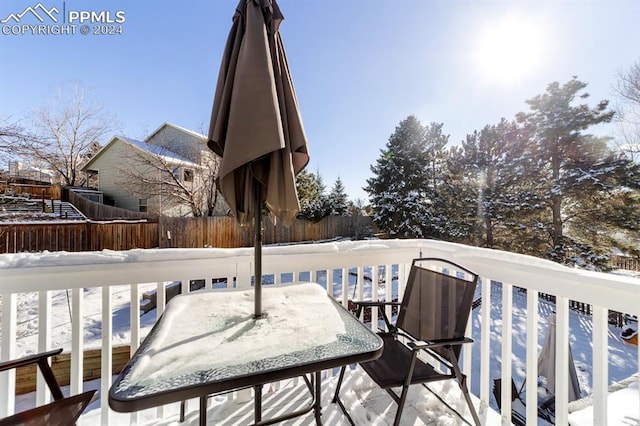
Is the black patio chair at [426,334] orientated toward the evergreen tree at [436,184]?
no

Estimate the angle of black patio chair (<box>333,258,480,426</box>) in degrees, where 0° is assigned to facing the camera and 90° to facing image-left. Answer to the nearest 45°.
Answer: approximately 45°

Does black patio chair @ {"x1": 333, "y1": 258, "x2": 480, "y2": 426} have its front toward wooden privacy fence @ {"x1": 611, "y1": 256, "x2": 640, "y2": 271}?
no

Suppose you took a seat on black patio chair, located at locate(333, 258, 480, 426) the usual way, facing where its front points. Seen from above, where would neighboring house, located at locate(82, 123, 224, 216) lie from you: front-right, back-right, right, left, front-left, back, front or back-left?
right

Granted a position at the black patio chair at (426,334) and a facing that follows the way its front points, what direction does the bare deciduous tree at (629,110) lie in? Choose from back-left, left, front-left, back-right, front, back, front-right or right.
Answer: back

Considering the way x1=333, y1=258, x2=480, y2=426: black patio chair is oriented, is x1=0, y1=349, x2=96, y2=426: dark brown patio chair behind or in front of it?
in front

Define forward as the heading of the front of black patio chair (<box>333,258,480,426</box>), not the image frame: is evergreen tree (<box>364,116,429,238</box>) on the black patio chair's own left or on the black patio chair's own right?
on the black patio chair's own right

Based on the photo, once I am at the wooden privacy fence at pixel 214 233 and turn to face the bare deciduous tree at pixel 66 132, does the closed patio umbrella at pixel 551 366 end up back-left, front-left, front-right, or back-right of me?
back-left

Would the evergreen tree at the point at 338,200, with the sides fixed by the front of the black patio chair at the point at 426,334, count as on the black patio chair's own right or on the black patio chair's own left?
on the black patio chair's own right

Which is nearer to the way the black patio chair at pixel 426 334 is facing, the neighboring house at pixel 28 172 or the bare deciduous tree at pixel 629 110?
the neighboring house

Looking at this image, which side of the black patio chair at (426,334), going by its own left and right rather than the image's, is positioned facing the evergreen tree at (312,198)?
right

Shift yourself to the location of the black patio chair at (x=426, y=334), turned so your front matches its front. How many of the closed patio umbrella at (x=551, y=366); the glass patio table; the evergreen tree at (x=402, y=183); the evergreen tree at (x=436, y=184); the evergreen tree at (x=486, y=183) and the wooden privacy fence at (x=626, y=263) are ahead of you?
1

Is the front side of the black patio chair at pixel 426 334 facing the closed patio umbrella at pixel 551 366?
no

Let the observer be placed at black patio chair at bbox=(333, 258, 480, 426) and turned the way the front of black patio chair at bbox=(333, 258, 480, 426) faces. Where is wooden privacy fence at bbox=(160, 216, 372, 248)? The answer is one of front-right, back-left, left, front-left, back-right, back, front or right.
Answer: right

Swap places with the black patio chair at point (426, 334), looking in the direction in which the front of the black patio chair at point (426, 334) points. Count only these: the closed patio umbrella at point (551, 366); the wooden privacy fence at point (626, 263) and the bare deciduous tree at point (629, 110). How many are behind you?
3

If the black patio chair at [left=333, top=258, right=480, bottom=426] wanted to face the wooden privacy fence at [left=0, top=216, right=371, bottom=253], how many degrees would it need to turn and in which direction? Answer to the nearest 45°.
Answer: approximately 90° to its right

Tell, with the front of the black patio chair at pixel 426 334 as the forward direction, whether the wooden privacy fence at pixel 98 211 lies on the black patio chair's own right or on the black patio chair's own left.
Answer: on the black patio chair's own right

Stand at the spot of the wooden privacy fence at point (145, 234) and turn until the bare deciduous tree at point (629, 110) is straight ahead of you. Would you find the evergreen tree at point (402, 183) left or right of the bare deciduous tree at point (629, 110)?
left

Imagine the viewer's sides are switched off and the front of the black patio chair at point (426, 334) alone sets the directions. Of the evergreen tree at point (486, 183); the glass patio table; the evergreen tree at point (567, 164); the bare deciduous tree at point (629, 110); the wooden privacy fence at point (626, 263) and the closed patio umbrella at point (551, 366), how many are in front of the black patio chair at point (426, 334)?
1

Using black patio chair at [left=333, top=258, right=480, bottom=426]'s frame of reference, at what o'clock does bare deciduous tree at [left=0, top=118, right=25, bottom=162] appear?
The bare deciduous tree is roughly at 2 o'clock from the black patio chair.
